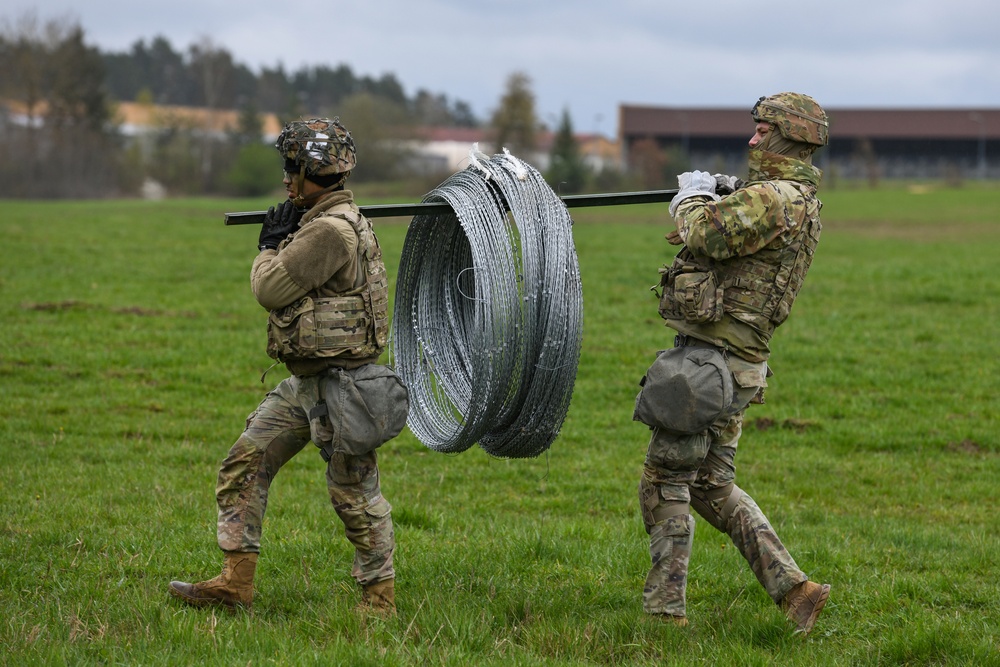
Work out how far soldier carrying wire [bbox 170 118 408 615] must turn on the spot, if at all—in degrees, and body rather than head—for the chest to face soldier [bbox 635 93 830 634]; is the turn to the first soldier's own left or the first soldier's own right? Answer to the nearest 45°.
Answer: approximately 180°

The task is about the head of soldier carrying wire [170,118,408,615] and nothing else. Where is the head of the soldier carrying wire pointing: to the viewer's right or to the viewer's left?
to the viewer's left

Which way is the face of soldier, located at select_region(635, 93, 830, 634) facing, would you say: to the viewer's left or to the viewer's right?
to the viewer's left

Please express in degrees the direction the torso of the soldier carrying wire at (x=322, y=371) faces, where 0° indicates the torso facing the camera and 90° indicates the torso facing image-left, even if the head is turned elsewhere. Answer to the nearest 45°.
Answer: approximately 90°

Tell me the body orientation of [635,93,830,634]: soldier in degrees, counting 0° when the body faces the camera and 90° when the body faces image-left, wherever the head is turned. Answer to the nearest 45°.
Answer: approximately 90°

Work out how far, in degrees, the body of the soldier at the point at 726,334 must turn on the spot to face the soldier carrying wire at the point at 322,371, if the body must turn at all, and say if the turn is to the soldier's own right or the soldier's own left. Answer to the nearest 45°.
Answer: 0° — they already face them

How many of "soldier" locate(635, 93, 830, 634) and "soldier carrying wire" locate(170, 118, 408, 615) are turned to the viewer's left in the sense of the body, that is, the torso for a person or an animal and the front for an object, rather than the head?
2
